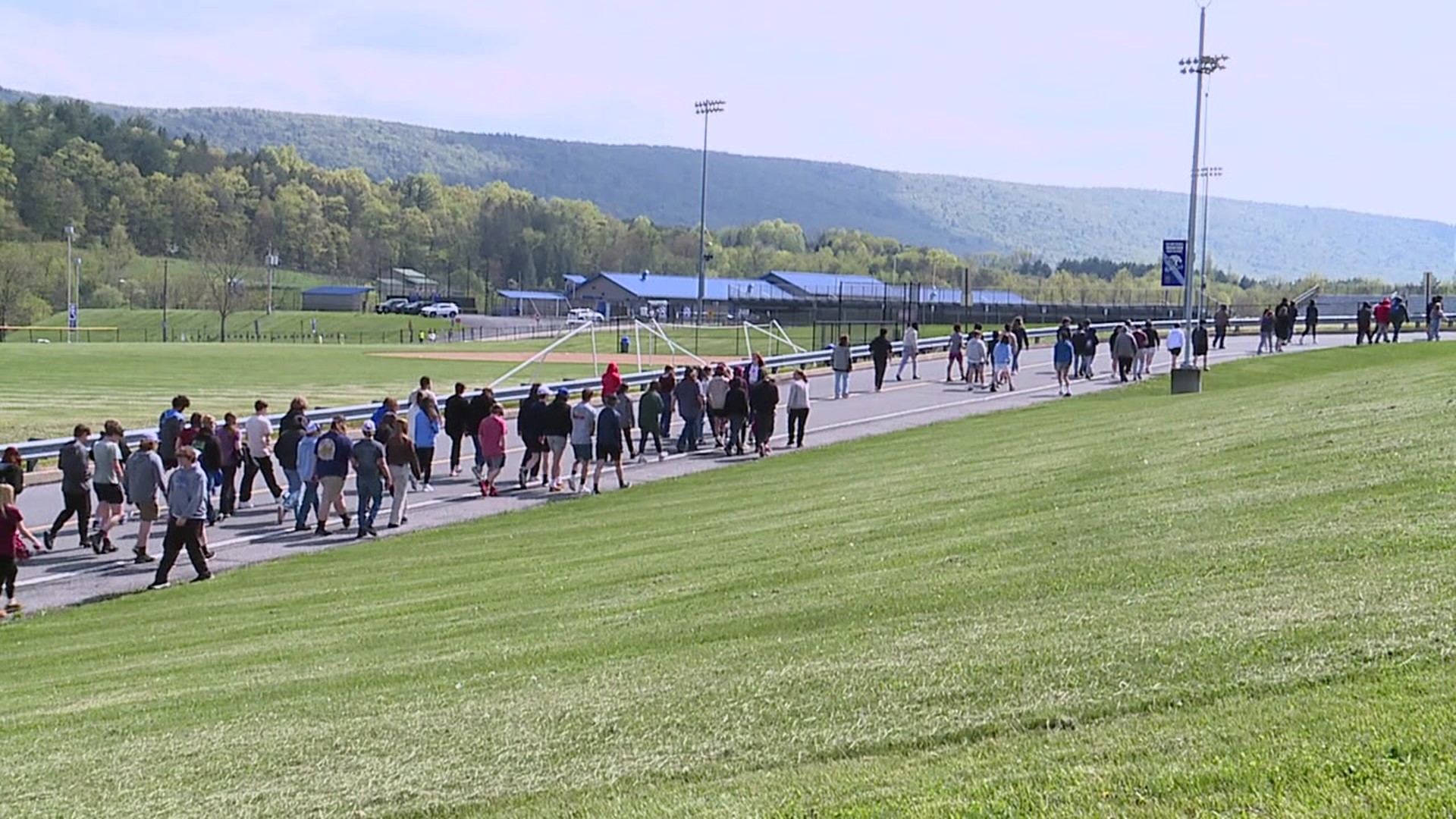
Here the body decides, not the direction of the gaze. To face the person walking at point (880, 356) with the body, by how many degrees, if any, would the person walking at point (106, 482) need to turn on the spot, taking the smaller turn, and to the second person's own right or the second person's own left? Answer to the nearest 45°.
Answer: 0° — they already face them

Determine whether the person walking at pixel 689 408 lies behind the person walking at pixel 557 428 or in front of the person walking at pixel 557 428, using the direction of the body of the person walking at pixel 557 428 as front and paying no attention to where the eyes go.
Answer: in front

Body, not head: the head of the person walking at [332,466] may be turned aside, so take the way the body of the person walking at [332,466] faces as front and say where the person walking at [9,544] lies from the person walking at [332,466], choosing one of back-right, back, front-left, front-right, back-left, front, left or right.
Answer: back

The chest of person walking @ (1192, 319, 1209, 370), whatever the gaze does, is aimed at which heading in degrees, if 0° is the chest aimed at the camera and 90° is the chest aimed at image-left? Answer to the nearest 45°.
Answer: approximately 225°

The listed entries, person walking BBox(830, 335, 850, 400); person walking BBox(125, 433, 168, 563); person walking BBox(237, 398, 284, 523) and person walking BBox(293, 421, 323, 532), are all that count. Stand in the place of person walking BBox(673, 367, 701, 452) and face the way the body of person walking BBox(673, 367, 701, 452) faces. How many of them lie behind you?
3

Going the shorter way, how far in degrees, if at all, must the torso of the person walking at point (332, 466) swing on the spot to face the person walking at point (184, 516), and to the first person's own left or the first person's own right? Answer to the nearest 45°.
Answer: approximately 180°

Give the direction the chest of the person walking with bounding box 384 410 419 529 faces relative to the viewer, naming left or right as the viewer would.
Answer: facing away from the viewer and to the right of the viewer

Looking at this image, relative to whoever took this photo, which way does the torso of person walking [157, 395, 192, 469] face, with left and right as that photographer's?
facing away from the viewer and to the right of the viewer

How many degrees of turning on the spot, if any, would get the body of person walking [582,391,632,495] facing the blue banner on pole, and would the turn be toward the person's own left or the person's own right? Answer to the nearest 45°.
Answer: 0° — they already face it

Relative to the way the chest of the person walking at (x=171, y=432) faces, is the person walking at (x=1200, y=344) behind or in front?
in front

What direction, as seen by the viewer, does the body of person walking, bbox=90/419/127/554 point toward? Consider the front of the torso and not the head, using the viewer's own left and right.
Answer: facing away from the viewer and to the right of the viewer

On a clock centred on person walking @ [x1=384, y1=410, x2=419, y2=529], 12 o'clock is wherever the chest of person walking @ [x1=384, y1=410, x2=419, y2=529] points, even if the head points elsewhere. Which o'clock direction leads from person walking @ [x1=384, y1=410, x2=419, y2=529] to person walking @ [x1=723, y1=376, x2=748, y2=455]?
person walking @ [x1=723, y1=376, x2=748, y2=455] is roughly at 12 o'clock from person walking @ [x1=384, y1=410, x2=419, y2=529].

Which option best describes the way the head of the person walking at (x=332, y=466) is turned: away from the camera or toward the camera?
away from the camera

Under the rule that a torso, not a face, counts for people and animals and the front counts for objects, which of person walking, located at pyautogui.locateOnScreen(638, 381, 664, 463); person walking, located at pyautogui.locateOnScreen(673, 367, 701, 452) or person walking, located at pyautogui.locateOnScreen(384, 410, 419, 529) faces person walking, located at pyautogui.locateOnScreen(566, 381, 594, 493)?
person walking, located at pyautogui.locateOnScreen(384, 410, 419, 529)

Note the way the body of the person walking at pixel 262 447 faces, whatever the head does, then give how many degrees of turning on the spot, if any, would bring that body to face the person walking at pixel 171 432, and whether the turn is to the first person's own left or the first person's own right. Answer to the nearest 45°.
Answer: approximately 135° to the first person's own left

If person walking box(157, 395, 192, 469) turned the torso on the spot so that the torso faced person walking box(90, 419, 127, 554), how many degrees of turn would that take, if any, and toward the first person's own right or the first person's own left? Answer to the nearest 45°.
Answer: approximately 135° to the first person's own right

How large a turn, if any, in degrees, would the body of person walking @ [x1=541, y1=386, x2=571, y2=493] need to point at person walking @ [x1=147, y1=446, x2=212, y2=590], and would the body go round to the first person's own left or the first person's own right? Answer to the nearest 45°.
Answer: approximately 180°
